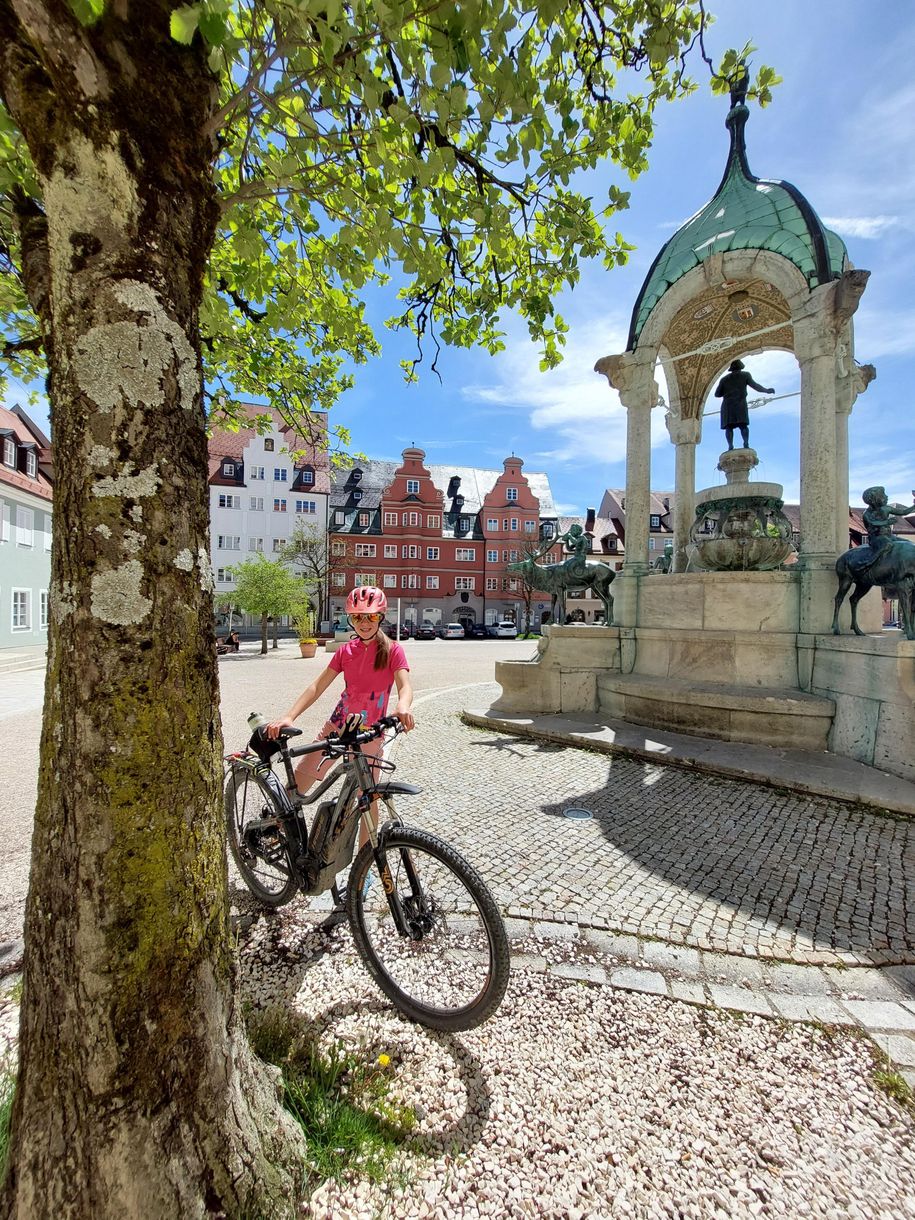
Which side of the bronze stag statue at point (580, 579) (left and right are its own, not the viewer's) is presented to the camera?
left

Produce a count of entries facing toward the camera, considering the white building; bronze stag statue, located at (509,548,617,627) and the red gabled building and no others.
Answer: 2

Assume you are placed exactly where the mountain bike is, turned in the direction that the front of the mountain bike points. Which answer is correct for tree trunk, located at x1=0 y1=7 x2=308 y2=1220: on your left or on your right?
on your right

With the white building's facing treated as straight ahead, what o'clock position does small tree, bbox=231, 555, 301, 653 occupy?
The small tree is roughly at 12 o'clock from the white building.

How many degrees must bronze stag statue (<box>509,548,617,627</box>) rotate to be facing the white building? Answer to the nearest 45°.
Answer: approximately 45° to its right

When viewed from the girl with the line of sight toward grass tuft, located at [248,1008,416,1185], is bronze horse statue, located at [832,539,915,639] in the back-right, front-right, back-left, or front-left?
back-left

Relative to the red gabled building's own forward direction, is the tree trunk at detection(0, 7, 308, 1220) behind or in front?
in front

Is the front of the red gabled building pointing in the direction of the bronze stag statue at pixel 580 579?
yes

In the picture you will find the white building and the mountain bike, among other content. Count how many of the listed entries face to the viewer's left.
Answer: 0

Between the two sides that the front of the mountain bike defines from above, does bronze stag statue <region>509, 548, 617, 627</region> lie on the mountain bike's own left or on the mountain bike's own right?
on the mountain bike's own left

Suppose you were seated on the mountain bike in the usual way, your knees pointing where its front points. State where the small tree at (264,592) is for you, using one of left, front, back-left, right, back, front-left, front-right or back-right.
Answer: back-left
